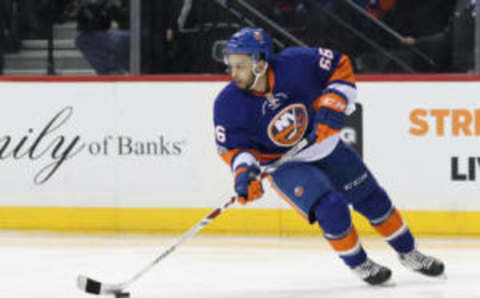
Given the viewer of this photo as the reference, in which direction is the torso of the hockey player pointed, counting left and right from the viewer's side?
facing the viewer

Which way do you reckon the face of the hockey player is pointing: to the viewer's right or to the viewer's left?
to the viewer's left
